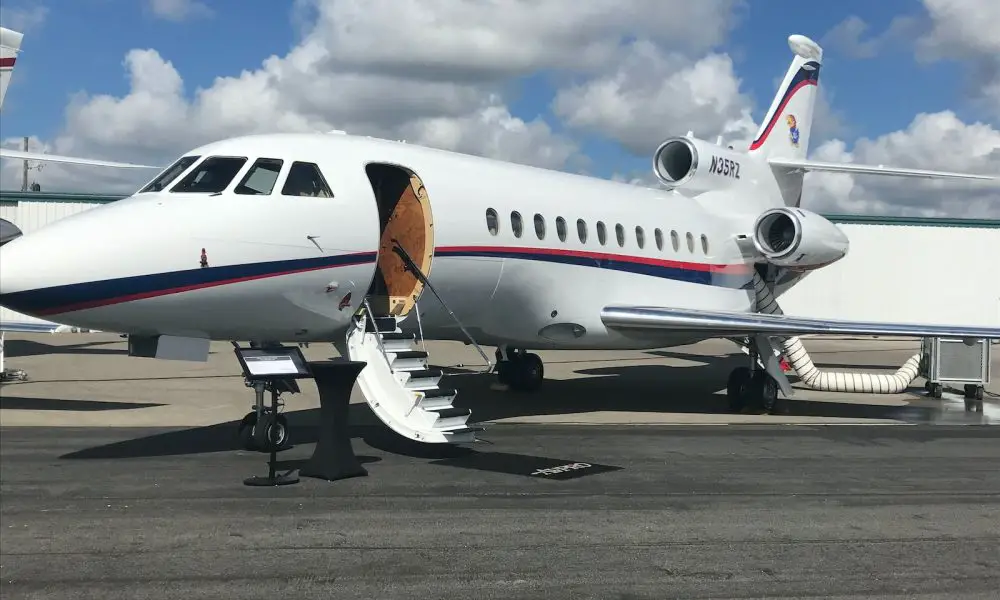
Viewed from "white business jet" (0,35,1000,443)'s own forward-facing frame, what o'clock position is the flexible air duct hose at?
The flexible air duct hose is roughly at 6 o'clock from the white business jet.

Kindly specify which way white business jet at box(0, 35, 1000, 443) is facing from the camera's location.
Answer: facing the viewer and to the left of the viewer
